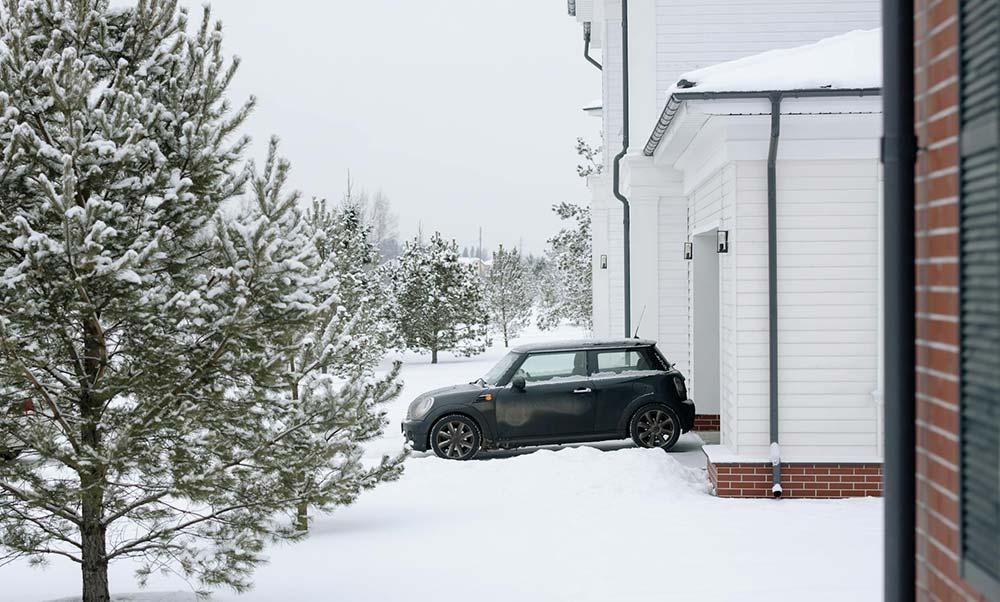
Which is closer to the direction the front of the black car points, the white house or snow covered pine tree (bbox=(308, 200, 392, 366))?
the snow covered pine tree

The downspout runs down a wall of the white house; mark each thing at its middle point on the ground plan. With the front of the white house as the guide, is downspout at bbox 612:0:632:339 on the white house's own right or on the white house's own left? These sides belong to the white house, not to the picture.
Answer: on the white house's own right

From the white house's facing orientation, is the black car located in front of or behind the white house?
in front

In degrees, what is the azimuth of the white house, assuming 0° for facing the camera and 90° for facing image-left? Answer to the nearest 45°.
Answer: approximately 90°

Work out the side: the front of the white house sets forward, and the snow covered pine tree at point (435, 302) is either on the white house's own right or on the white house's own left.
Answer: on the white house's own right

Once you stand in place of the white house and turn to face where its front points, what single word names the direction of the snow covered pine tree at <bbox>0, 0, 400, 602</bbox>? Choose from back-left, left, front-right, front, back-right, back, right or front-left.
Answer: front-left

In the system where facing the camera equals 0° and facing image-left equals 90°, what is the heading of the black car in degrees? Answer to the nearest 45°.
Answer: approximately 90°

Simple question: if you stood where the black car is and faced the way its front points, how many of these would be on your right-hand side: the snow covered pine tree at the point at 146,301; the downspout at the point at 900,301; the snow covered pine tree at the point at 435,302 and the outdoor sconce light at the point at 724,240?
1
